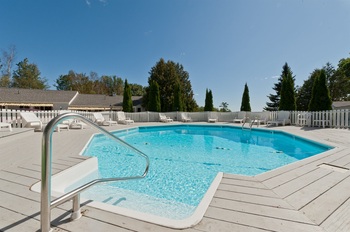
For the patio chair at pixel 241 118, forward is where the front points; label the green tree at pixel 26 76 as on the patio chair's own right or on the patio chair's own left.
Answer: on the patio chair's own right

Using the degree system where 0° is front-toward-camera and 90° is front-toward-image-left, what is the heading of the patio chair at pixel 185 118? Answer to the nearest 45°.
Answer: approximately 315°

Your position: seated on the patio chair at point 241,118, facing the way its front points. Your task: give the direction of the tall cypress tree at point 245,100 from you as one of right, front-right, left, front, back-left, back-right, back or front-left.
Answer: back-right

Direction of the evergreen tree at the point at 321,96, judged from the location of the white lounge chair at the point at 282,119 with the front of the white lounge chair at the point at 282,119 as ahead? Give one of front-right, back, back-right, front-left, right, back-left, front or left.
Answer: back-left

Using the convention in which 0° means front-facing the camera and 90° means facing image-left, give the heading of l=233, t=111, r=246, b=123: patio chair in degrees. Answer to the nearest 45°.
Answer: approximately 45°

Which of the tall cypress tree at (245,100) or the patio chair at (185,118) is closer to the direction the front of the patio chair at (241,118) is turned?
the patio chair

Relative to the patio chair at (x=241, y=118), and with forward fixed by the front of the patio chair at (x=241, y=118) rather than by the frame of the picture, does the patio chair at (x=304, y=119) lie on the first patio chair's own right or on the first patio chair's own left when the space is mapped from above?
on the first patio chair's own left

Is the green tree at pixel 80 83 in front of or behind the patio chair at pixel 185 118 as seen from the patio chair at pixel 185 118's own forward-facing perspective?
behind

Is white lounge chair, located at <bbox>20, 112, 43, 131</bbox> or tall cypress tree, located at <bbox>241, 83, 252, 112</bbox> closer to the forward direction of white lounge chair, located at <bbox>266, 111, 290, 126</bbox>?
the white lounge chair

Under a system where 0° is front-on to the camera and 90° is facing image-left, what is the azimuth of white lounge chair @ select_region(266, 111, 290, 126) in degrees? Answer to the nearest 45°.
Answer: approximately 45°

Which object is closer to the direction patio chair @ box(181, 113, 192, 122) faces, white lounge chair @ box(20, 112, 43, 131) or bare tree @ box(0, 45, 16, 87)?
the white lounge chair
